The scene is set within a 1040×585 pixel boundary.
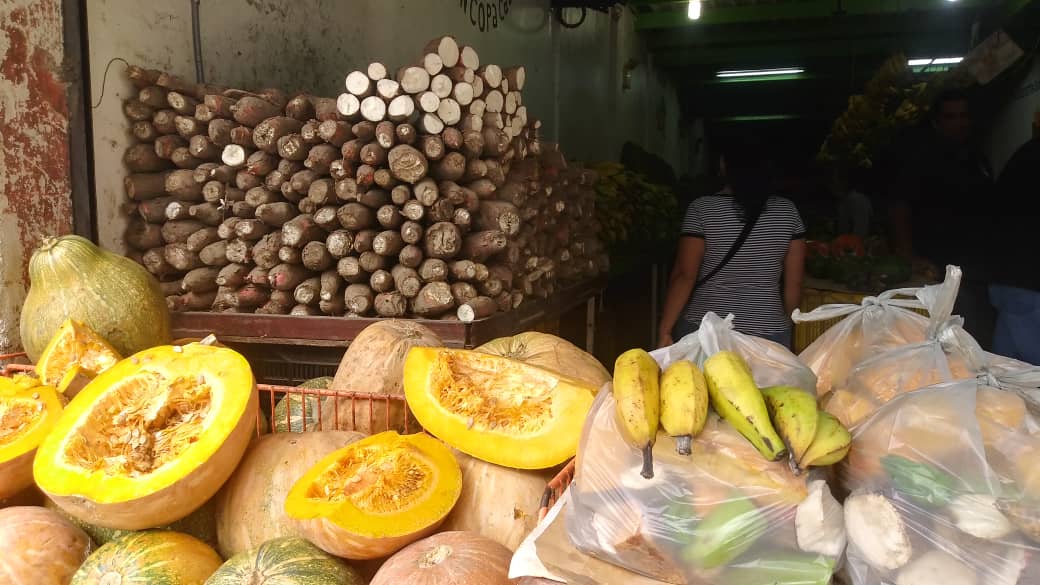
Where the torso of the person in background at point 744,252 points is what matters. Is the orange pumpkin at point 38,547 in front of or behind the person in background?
behind

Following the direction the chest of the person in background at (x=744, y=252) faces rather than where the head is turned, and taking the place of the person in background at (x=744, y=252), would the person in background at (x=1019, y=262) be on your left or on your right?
on your right

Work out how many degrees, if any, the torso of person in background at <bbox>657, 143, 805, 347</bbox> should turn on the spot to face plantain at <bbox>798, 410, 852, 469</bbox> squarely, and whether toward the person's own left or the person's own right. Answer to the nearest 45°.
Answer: approximately 180°

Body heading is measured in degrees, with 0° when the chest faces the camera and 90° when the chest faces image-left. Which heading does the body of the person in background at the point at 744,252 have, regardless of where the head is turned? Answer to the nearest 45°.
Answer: approximately 180°

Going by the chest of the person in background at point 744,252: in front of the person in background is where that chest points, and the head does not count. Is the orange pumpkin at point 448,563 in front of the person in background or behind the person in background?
behind

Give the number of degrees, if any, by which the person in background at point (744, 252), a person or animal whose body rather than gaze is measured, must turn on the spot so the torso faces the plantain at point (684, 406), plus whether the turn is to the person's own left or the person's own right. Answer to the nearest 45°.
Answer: approximately 180°

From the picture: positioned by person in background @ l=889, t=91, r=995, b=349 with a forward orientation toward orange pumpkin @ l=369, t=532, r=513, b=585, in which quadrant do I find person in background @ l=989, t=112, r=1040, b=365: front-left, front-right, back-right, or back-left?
front-left

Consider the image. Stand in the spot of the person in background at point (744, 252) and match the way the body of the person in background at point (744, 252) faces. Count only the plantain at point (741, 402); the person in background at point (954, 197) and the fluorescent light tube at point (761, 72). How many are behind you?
1

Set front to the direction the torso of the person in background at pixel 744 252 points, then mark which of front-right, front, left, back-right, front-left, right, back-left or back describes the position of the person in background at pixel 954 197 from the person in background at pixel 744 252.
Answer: front-right

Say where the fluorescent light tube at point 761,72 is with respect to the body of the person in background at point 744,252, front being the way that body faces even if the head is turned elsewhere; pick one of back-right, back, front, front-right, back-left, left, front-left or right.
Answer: front

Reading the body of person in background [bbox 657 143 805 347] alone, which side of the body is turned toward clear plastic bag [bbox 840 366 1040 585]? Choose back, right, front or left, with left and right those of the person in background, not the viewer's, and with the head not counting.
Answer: back

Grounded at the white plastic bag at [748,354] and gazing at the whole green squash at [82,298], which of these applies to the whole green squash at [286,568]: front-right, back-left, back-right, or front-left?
front-left

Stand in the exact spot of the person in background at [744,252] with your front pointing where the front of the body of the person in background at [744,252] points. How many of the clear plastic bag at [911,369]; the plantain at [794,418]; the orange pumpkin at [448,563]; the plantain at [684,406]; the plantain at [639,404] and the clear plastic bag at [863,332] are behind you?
6

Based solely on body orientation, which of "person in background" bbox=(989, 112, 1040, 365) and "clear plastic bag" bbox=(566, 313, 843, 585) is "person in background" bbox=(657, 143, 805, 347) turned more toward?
the person in background

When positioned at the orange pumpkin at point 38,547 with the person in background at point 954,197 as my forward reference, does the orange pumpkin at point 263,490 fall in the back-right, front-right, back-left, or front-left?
front-right

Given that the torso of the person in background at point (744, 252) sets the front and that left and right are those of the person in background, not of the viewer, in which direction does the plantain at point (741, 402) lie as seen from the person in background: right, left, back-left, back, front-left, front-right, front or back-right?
back

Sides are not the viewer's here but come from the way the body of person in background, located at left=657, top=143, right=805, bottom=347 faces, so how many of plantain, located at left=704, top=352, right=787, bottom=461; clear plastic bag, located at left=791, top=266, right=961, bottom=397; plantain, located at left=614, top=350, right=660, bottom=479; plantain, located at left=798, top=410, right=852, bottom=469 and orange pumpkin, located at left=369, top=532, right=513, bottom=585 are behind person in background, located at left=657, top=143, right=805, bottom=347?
5
